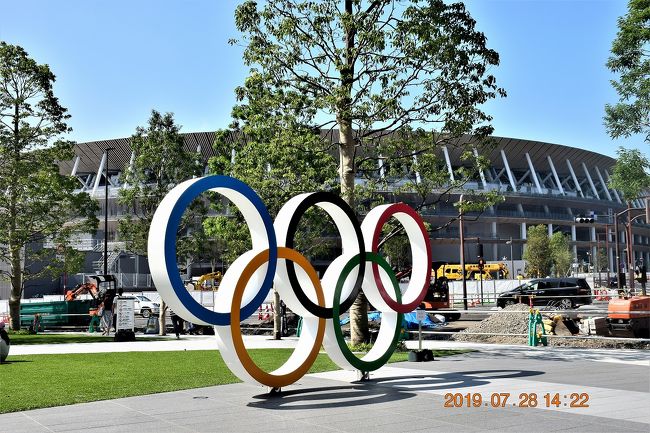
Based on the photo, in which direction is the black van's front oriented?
to the viewer's left

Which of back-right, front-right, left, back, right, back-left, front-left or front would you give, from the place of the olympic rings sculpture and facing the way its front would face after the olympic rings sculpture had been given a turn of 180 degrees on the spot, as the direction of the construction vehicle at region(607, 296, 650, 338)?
right

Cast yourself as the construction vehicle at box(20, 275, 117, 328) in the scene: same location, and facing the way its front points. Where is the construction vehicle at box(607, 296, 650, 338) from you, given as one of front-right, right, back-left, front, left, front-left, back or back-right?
back

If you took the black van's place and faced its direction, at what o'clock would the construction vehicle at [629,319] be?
The construction vehicle is roughly at 9 o'clock from the black van.

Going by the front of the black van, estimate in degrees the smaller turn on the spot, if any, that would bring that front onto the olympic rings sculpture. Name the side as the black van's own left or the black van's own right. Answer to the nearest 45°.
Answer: approximately 90° to the black van's own left

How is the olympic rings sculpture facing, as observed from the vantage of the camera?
facing the viewer and to the right of the viewer

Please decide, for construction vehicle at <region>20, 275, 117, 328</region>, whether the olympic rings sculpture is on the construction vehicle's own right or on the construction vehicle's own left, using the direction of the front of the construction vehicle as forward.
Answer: on the construction vehicle's own left

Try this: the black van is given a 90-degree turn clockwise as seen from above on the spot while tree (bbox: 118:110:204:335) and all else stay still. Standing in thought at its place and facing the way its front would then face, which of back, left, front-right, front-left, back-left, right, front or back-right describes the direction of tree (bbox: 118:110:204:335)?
back-left

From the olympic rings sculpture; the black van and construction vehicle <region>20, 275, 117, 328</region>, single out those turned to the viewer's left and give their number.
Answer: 2

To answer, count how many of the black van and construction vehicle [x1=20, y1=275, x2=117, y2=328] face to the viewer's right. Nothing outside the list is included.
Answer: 0

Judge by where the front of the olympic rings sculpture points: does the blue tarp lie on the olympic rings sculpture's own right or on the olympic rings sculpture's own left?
on the olympic rings sculpture's own left

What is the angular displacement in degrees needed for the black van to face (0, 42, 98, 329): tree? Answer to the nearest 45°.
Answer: approximately 45° to its left
